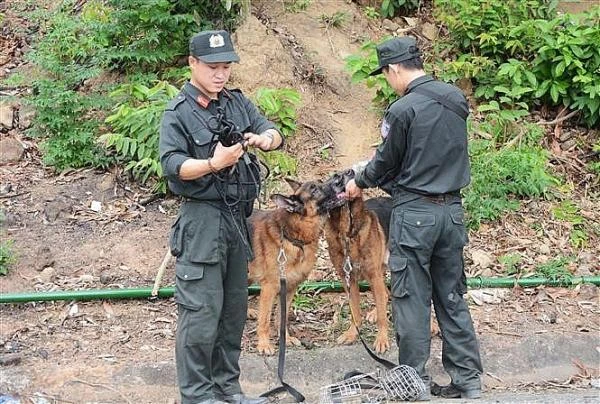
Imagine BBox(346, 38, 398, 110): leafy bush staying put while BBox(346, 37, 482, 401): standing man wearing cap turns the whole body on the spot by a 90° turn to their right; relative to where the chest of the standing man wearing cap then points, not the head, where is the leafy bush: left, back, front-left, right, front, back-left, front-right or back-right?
front-left

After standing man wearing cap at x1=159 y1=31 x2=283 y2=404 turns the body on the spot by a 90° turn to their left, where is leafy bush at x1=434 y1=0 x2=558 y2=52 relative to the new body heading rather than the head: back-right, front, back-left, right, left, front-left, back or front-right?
front

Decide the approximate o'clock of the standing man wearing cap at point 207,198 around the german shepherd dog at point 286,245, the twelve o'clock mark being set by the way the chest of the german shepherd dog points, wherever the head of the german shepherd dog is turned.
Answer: The standing man wearing cap is roughly at 2 o'clock from the german shepherd dog.

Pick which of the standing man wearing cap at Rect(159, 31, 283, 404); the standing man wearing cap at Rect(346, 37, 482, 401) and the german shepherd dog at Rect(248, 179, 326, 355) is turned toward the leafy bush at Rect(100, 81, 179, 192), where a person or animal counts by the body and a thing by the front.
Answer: the standing man wearing cap at Rect(346, 37, 482, 401)

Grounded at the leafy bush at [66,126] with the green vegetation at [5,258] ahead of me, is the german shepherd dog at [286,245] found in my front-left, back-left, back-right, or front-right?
front-left

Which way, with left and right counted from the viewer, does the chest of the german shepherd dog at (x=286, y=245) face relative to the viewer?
facing the viewer and to the right of the viewer

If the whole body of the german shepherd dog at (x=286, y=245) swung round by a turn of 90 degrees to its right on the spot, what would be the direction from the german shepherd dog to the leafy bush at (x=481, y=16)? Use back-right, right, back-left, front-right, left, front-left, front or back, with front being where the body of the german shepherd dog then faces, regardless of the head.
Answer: back

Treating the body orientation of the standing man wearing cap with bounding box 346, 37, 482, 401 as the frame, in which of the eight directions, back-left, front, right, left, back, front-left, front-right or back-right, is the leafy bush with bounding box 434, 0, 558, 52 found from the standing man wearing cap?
front-right

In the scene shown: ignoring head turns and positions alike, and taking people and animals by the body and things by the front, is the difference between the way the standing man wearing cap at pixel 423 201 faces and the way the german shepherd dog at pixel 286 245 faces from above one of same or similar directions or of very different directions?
very different directions

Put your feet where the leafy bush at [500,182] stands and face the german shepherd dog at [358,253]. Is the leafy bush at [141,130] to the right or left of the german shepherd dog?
right

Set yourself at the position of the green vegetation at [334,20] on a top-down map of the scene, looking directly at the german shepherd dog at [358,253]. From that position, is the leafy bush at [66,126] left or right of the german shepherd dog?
right

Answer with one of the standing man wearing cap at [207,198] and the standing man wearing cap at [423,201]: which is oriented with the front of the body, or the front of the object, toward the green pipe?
the standing man wearing cap at [423,201]

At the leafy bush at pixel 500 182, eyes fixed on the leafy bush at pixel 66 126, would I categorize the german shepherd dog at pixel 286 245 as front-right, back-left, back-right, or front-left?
front-left

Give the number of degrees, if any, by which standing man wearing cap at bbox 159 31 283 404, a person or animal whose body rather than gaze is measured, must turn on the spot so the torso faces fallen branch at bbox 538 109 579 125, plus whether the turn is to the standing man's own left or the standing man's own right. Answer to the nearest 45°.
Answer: approximately 90° to the standing man's own left

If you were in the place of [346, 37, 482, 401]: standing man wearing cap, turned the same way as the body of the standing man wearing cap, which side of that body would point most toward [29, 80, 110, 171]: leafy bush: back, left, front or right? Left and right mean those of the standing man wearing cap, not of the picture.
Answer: front

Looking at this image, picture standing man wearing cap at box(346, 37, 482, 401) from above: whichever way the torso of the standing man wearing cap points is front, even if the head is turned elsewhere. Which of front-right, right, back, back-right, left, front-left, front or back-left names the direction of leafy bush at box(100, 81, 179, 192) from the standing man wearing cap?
front

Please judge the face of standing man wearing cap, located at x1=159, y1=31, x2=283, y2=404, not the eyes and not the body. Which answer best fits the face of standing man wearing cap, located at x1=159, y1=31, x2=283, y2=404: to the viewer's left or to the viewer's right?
to the viewer's right

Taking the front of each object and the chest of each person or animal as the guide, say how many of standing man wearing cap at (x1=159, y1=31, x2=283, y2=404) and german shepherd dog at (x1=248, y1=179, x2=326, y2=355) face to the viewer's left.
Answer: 0
